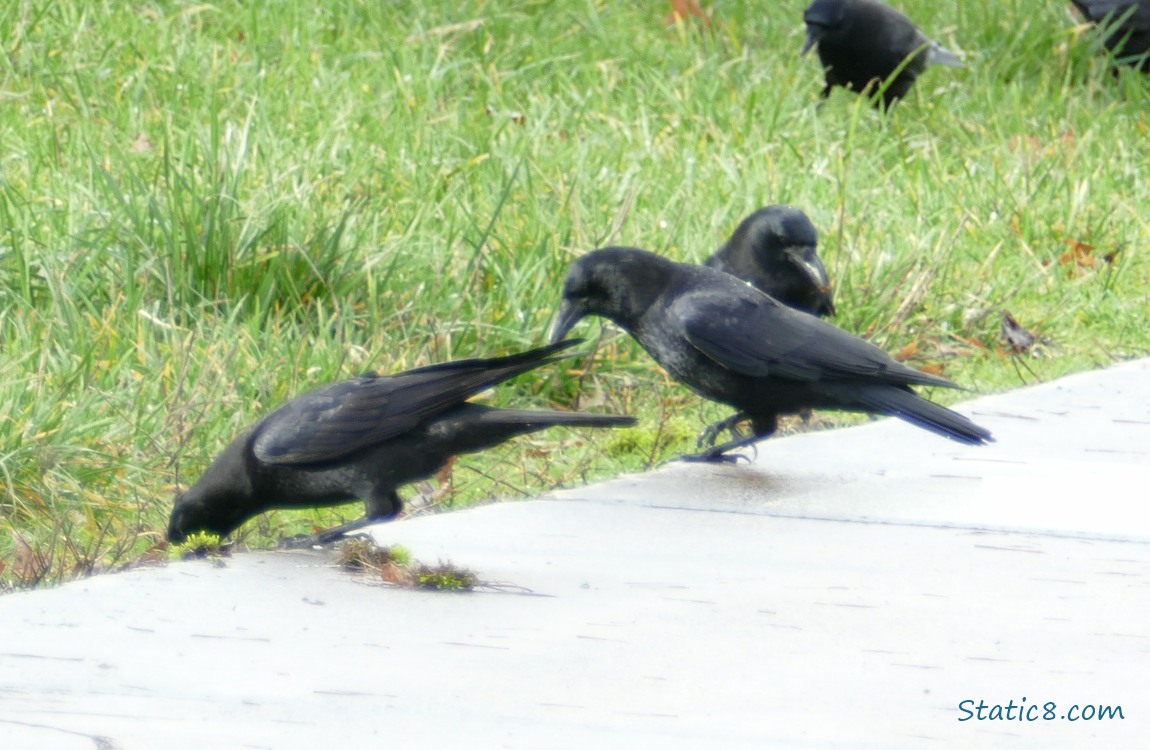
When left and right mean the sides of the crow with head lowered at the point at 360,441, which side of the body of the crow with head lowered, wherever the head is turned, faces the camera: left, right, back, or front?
left

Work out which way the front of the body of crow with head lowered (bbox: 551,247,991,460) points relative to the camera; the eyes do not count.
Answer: to the viewer's left

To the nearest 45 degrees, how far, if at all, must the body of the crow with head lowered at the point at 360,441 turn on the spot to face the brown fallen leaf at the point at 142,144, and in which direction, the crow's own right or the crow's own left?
approximately 90° to the crow's own right

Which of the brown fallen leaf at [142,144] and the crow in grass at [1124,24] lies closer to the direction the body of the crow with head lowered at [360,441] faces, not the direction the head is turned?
the brown fallen leaf

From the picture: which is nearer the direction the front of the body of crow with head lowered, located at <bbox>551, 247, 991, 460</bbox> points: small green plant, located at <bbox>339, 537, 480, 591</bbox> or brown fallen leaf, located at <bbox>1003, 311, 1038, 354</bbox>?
the small green plant

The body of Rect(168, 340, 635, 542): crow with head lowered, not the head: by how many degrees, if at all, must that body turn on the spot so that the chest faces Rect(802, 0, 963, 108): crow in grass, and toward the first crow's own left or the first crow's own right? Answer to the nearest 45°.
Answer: approximately 135° to the first crow's own right

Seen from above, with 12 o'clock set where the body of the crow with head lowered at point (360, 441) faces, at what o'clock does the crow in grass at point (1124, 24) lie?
The crow in grass is roughly at 4 o'clock from the crow with head lowered.

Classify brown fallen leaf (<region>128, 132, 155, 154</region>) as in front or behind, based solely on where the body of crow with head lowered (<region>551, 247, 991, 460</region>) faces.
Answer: in front

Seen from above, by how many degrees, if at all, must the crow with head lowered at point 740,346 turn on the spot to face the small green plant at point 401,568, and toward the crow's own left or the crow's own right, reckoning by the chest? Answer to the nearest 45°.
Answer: approximately 45° to the crow's own left

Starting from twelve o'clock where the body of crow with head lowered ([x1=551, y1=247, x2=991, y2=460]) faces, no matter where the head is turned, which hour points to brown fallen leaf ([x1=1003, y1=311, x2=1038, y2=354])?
The brown fallen leaf is roughly at 4 o'clock from the crow with head lowered.

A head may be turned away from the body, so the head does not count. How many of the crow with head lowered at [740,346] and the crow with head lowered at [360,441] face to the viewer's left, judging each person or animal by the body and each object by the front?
2

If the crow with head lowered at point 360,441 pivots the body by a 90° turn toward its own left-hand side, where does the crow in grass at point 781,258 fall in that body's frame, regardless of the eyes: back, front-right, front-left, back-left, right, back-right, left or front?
back-left

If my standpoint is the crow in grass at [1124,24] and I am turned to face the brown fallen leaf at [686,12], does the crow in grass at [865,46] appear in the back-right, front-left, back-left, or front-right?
front-left

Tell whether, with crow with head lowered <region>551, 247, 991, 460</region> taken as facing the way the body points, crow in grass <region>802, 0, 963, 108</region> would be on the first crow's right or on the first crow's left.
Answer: on the first crow's right

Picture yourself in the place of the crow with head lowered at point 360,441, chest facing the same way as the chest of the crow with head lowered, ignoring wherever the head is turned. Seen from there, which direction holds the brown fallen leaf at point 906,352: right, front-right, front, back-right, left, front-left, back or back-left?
back-right
